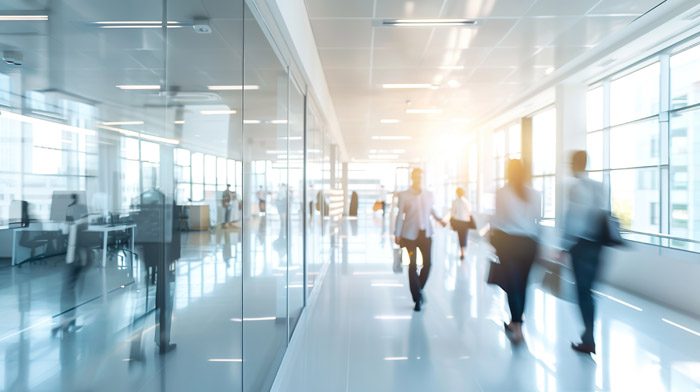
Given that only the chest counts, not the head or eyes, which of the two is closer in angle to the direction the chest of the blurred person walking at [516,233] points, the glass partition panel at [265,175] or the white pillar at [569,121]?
the white pillar

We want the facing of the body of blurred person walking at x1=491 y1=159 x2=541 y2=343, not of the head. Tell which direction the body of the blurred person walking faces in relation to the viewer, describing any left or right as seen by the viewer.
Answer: facing away from the viewer

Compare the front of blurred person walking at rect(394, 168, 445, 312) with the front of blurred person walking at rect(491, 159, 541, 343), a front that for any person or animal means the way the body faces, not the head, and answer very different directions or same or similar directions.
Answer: very different directions

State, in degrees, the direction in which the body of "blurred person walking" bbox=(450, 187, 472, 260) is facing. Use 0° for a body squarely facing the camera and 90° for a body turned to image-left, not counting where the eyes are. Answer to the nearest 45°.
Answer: approximately 180°

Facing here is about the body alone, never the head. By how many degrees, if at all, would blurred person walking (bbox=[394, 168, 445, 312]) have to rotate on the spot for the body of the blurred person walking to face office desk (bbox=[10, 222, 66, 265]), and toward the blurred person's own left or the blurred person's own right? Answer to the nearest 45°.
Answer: approximately 90° to the blurred person's own right

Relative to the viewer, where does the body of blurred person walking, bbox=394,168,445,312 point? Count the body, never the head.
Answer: toward the camera

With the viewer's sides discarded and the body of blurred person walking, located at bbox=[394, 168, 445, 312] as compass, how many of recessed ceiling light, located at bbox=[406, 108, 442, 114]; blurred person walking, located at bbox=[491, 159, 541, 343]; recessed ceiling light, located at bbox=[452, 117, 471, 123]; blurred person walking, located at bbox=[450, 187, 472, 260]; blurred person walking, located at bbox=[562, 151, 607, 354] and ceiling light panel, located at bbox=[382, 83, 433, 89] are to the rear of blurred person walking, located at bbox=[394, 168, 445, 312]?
4

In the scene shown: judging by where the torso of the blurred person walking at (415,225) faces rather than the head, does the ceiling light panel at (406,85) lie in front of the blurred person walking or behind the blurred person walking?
behind

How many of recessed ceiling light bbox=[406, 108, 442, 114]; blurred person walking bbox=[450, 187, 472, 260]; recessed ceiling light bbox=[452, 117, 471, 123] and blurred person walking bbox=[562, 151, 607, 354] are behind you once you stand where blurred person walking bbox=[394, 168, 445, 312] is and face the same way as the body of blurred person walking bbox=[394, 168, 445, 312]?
3

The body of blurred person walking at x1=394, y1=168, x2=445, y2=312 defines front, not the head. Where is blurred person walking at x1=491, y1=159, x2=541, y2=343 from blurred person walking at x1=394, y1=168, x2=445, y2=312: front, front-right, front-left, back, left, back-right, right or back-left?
front-left

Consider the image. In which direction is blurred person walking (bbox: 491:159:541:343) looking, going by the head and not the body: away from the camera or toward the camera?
away from the camera

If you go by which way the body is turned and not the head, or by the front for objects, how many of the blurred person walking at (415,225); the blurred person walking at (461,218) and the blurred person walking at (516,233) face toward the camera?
1

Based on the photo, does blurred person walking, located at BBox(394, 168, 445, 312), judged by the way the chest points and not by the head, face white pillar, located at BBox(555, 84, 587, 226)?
no

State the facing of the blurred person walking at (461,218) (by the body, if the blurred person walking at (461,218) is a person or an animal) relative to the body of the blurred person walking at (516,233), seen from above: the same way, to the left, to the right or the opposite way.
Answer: the same way
